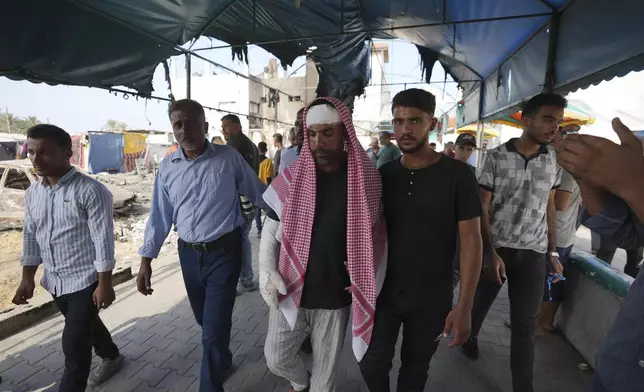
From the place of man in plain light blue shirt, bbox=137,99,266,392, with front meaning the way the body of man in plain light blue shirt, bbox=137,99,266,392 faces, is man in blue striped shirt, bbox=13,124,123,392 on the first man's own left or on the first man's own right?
on the first man's own right

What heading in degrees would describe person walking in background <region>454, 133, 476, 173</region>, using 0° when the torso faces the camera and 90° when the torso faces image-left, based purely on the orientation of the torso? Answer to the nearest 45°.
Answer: approximately 0°

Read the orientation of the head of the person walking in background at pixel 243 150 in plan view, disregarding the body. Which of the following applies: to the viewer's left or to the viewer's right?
to the viewer's left

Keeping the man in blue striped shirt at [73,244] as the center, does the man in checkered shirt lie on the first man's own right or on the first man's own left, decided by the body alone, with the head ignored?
on the first man's own left

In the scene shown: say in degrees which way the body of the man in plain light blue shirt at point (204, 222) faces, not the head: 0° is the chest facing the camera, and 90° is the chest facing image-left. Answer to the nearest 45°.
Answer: approximately 0°

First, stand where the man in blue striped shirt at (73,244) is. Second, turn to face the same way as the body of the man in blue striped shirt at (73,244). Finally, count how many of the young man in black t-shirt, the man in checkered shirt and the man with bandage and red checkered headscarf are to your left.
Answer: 3

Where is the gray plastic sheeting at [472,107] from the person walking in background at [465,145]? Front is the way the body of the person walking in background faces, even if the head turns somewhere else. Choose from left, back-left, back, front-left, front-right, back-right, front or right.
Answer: back

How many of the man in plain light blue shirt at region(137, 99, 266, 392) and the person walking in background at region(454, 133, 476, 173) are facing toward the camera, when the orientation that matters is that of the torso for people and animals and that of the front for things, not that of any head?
2

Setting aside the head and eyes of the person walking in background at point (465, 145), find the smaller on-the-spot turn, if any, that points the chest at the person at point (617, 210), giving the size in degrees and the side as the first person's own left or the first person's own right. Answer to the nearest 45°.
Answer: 0° — they already face them

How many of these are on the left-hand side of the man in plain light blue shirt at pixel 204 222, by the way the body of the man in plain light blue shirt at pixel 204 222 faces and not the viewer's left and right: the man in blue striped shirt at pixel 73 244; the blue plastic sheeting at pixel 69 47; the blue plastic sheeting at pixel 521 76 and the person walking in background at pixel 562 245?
2
